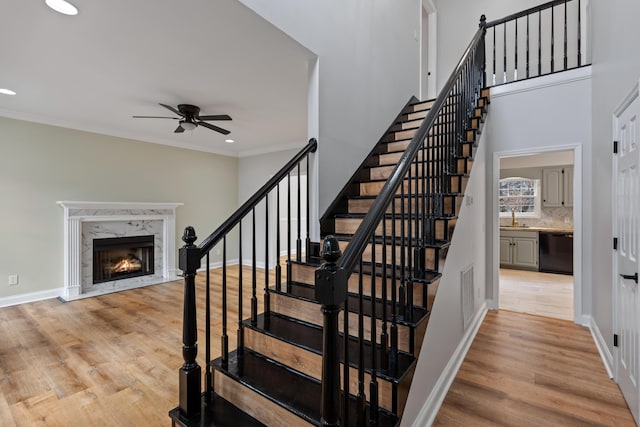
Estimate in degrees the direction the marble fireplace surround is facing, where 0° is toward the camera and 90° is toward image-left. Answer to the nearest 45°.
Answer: approximately 315°

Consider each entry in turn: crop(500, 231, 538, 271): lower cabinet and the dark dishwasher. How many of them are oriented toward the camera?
2

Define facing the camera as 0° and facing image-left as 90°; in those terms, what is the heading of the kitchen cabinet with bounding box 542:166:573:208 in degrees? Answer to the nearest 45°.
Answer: approximately 0°

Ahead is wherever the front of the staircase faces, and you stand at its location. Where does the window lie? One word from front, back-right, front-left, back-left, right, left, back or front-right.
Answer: back

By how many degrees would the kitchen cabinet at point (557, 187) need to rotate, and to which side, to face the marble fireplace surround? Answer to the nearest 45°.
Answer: approximately 45° to its right

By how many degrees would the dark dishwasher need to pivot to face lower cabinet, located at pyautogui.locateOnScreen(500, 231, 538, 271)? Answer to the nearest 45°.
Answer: approximately 90° to its right

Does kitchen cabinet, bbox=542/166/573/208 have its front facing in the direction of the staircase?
yes
